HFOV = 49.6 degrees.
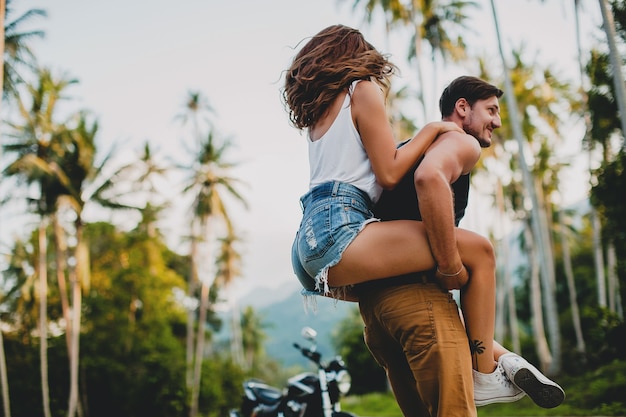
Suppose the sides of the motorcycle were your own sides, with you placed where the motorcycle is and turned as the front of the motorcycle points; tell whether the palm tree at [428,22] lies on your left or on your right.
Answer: on your left

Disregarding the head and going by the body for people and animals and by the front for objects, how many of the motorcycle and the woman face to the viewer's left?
0

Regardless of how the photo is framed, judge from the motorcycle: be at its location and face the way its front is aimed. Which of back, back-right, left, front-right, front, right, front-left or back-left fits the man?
front-right

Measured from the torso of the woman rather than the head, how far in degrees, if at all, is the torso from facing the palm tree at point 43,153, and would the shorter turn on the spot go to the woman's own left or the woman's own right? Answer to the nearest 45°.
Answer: approximately 90° to the woman's own left

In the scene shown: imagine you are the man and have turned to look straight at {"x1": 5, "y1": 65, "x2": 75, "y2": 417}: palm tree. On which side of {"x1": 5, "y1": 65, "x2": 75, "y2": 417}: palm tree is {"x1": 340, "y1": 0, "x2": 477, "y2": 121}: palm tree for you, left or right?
right

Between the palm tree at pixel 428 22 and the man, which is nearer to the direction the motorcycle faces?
the man

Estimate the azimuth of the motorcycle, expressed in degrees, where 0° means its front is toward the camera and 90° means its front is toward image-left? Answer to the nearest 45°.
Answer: approximately 315°

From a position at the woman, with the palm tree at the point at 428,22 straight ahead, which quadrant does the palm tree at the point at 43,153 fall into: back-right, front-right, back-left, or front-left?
front-left

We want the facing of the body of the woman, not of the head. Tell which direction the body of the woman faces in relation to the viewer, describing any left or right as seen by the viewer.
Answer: facing away from the viewer and to the right of the viewer

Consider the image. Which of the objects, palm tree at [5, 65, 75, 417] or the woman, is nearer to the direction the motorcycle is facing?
the woman

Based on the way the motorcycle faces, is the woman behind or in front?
in front

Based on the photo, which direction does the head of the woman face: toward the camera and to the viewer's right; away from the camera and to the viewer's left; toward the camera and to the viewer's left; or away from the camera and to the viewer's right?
away from the camera and to the viewer's right

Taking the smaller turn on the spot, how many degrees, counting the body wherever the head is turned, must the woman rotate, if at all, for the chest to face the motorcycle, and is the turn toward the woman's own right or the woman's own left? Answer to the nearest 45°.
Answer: approximately 45° to the woman's own left

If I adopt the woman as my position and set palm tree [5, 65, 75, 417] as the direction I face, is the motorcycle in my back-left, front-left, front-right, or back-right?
front-right
